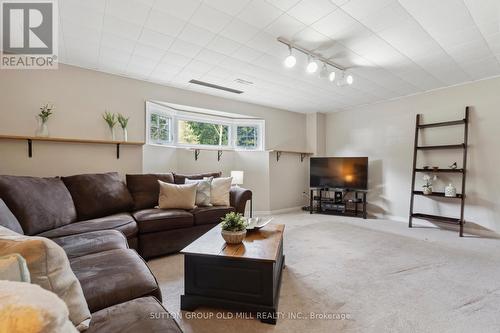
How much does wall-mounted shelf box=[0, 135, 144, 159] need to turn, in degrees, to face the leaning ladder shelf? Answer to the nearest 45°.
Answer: approximately 45° to its left

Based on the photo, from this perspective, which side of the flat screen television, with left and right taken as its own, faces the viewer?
front

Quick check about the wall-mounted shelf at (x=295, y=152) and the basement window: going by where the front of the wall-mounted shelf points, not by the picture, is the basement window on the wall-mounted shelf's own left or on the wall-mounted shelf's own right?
on the wall-mounted shelf's own right

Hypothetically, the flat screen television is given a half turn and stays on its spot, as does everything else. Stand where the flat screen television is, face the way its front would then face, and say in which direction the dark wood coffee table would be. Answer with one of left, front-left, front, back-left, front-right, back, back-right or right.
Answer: back

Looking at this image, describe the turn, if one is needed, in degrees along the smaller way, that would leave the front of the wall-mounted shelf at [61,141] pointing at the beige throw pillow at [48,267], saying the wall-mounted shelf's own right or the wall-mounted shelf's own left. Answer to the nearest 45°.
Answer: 0° — it already faces it

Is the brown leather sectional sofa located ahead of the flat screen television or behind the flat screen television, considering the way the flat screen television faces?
ahead

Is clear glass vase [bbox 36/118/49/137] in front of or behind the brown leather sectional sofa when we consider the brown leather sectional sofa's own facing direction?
behind

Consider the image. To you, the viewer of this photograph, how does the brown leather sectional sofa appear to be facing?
facing the viewer and to the right of the viewer

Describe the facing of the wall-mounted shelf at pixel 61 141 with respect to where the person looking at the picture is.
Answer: facing the viewer

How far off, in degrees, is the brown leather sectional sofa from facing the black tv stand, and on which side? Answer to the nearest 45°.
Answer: approximately 45° to its left

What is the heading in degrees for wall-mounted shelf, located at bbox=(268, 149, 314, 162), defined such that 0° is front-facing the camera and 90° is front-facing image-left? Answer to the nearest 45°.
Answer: approximately 315°

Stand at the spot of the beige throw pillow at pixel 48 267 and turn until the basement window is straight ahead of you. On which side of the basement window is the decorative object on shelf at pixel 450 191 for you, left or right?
right

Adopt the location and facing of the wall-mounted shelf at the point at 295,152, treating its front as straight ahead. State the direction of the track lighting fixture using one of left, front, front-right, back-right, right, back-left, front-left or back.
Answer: front-right

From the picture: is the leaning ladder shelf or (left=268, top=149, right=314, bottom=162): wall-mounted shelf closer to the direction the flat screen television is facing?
the leaning ladder shelf

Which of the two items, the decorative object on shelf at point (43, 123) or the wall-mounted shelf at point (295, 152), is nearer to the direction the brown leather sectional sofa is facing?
the wall-mounted shelf

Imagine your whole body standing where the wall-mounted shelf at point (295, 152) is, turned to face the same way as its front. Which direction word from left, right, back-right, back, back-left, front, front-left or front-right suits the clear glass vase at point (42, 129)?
right

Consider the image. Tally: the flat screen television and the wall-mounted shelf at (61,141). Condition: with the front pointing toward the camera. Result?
2

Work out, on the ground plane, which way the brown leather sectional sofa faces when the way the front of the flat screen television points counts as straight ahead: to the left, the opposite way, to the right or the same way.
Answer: to the left
